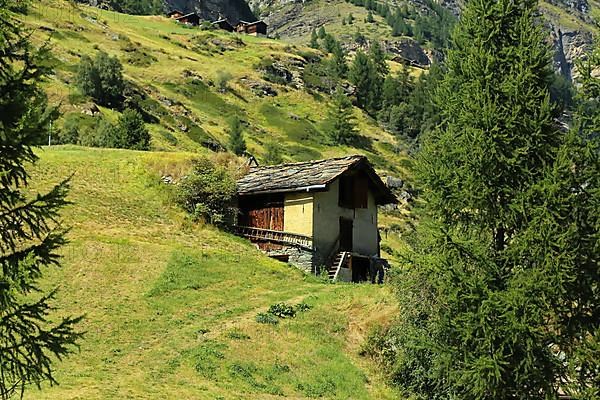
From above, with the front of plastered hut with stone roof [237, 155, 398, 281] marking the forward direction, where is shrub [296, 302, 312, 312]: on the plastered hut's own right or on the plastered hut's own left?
on the plastered hut's own right

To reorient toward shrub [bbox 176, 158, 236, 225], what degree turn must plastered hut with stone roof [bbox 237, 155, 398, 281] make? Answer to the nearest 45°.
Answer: approximately 135° to its right

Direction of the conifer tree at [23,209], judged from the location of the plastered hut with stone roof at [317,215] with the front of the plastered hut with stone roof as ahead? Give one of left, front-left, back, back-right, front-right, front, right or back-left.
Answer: front-right

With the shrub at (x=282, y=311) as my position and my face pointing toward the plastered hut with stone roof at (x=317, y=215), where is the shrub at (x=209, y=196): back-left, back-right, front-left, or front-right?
front-left

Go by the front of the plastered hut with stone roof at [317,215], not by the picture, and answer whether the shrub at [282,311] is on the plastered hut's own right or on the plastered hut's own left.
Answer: on the plastered hut's own right

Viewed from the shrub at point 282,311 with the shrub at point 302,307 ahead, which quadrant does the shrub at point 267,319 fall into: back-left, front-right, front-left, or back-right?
back-right

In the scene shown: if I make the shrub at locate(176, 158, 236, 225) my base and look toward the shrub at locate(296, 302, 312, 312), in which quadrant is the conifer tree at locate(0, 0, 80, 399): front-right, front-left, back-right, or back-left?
front-right

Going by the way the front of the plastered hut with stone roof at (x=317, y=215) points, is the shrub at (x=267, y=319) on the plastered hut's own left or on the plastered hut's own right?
on the plastered hut's own right

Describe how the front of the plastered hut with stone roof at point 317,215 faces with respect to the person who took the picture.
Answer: facing the viewer and to the right of the viewer

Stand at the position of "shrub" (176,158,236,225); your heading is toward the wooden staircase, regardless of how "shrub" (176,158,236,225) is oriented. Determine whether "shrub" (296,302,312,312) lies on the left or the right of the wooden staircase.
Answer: right

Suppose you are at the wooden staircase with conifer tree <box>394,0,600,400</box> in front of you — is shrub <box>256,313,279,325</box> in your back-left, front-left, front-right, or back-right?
front-right

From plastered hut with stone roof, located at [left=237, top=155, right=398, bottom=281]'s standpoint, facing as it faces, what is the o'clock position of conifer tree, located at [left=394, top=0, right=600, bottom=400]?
The conifer tree is roughly at 1 o'clock from the plastered hut with stone roof.

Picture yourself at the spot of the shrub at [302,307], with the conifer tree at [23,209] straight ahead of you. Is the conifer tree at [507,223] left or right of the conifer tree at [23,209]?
left
